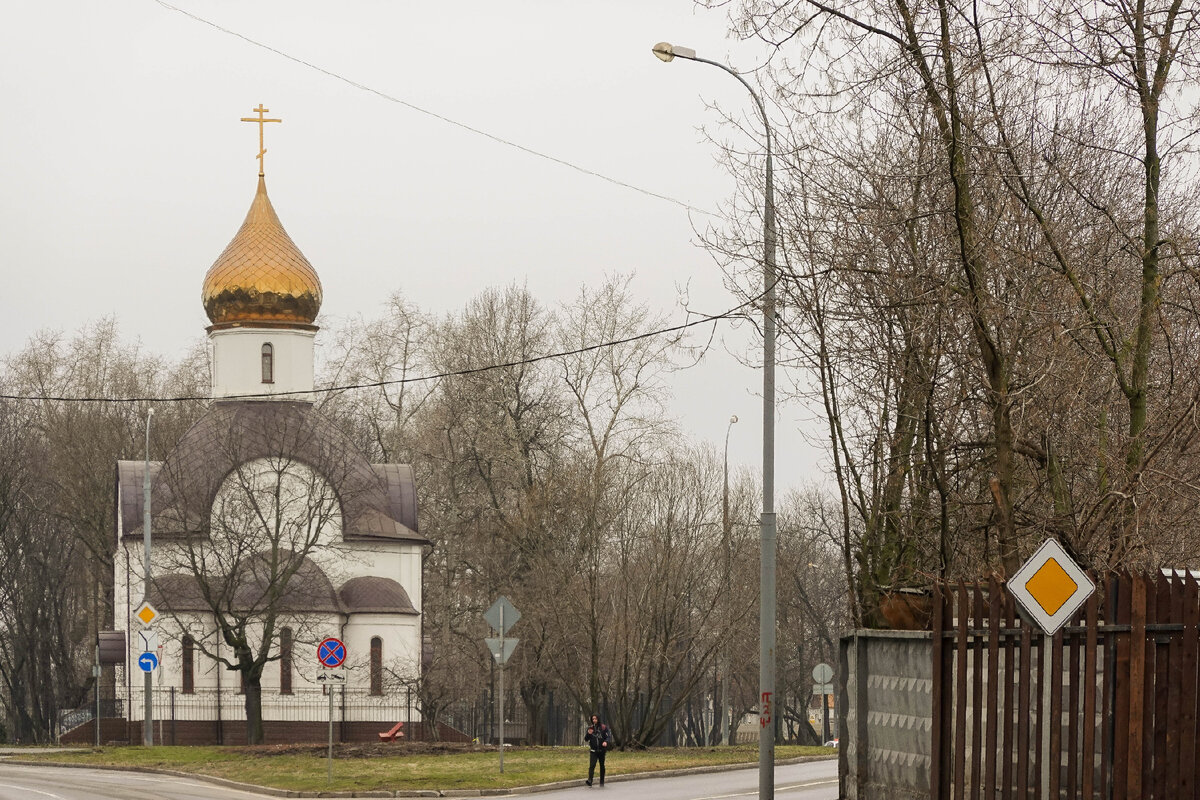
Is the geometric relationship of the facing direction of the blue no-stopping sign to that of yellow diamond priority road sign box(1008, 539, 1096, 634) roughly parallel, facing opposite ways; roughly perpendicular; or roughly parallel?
roughly parallel

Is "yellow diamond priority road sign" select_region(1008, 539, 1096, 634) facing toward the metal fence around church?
no

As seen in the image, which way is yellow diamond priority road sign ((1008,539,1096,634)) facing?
toward the camera

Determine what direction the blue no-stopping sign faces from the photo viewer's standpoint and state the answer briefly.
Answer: facing the viewer

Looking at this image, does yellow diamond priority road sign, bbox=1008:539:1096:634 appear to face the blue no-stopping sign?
no

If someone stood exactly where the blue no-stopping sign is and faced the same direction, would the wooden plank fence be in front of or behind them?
in front
